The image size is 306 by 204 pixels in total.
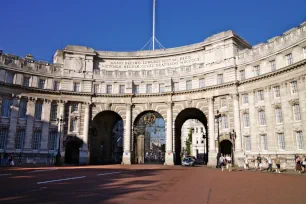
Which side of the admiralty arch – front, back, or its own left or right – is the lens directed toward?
front
